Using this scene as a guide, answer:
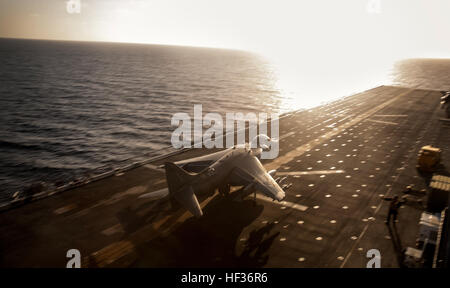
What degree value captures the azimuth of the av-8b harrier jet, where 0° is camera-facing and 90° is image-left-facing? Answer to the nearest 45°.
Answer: approximately 225°
